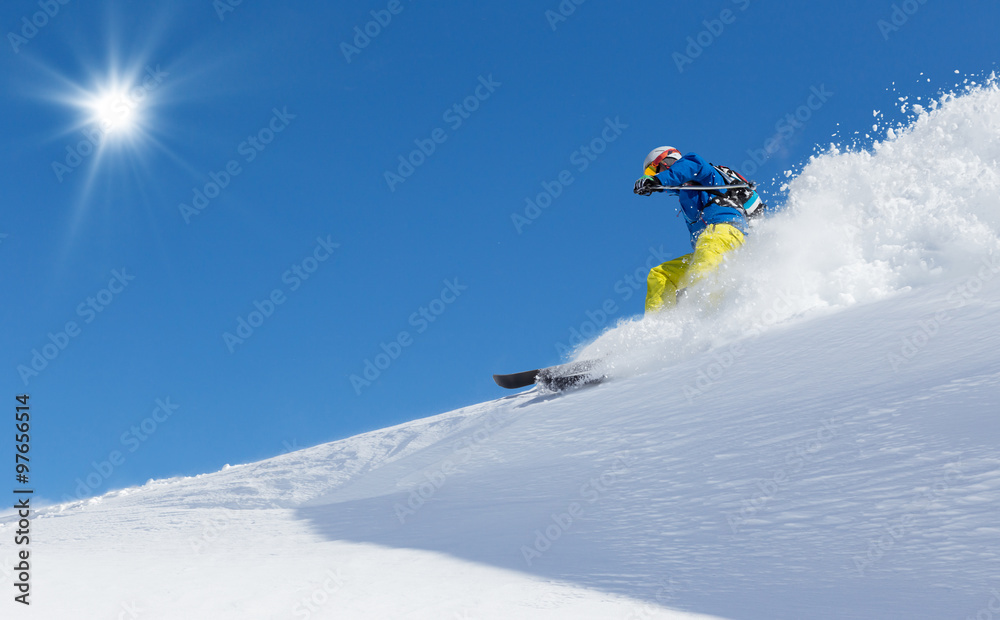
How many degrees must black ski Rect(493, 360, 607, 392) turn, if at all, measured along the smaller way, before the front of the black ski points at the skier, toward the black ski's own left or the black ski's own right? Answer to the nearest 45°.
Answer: approximately 180°

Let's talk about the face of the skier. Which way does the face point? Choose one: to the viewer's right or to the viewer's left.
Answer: to the viewer's left

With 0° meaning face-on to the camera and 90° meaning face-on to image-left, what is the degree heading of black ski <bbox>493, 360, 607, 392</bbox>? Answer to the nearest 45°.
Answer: approximately 90°

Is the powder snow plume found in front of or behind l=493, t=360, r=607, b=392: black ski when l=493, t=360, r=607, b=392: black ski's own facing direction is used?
behind

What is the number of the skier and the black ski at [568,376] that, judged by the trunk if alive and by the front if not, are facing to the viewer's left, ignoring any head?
2

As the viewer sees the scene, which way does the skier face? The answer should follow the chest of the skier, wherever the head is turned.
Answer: to the viewer's left
